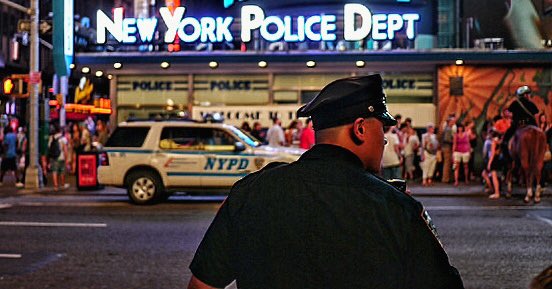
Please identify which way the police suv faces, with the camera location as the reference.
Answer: facing to the right of the viewer

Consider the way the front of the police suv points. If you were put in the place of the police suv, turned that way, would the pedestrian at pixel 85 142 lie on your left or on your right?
on your left

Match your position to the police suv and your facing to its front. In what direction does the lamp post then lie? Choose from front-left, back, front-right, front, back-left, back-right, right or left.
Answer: back-left

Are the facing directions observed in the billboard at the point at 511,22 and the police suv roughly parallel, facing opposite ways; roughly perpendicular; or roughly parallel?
roughly perpendicular

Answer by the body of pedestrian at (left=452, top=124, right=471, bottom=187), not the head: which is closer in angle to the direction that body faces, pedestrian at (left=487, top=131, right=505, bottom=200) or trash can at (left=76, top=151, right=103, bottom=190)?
the pedestrian

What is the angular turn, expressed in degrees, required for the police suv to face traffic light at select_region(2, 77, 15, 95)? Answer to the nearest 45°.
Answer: approximately 135° to its left

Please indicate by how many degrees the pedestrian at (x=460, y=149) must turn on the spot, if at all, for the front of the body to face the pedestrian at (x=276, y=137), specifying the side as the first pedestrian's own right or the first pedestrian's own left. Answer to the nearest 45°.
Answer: approximately 90° to the first pedestrian's own right

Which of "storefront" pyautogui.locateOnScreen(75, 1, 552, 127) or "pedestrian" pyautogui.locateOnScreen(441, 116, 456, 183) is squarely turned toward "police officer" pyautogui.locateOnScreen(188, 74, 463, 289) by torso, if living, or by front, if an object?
the storefront

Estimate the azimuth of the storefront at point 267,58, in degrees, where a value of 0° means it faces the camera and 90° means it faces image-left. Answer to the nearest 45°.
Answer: approximately 0°
